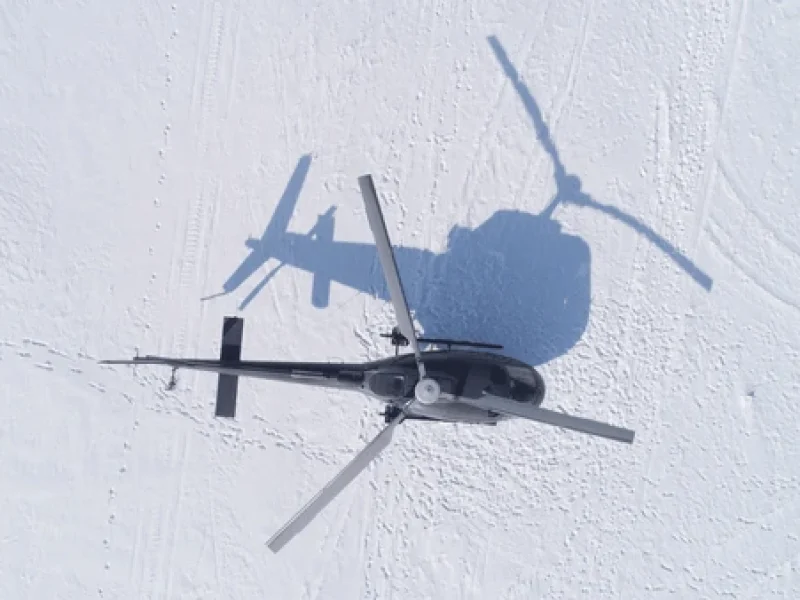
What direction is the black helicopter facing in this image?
to the viewer's right
